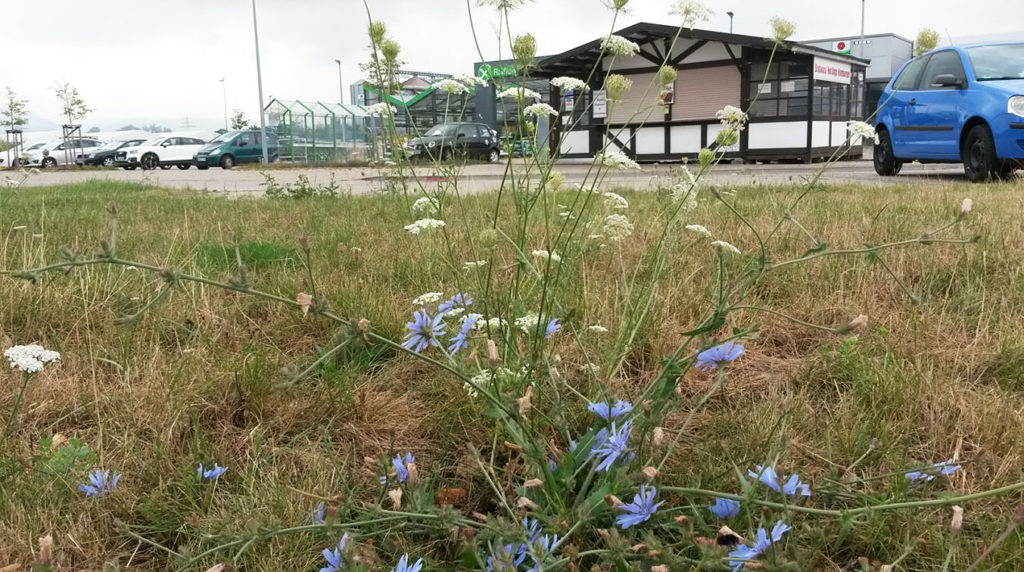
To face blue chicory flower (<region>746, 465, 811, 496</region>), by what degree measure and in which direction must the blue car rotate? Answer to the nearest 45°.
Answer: approximately 45° to its right

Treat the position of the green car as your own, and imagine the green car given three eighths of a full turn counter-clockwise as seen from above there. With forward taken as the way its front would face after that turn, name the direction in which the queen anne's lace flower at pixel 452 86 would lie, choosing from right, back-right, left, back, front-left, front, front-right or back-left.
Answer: right

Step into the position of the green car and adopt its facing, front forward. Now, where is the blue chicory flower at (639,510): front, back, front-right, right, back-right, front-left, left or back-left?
front-left

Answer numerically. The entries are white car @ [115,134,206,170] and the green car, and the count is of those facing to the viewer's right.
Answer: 0

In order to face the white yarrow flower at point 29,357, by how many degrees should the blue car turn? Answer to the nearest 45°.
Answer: approximately 45° to its right

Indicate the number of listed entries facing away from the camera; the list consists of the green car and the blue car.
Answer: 0

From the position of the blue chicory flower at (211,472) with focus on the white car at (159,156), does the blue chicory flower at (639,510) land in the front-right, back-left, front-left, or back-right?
back-right

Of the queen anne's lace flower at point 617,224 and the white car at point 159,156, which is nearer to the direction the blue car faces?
the queen anne's lace flower

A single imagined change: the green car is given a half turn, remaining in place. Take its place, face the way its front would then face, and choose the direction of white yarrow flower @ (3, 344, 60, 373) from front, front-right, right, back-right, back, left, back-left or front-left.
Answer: back-right

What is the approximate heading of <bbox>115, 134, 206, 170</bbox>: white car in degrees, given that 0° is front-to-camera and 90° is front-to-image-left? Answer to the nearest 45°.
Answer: approximately 45°
